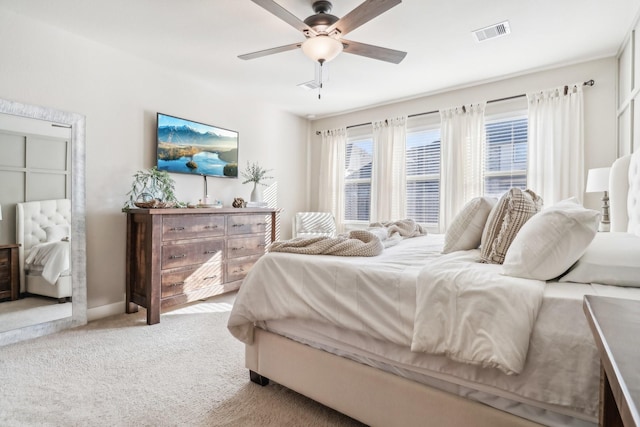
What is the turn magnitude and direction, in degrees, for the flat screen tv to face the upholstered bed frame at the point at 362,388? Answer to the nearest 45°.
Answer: approximately 45° to its right

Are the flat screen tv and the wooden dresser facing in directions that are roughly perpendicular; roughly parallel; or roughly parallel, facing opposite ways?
roughly parallel

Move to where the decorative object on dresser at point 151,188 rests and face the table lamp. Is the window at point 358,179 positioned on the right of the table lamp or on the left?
left

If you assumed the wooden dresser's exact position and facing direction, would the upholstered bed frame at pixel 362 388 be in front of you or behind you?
in front

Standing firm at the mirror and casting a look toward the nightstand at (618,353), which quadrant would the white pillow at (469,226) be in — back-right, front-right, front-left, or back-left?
front-left

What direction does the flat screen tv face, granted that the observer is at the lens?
facing the viewer and to the right of the viewer

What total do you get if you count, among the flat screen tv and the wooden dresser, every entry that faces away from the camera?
0
